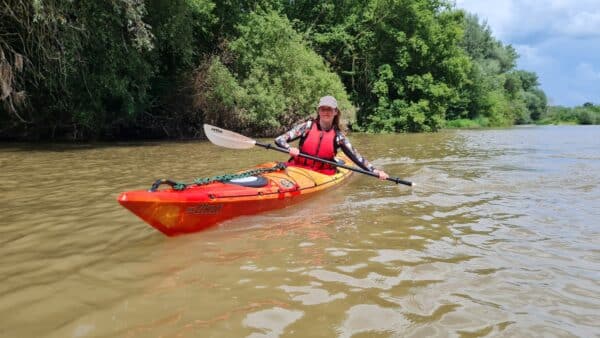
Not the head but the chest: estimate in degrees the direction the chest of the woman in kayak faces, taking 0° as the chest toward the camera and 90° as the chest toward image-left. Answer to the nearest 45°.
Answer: approximately 0°
